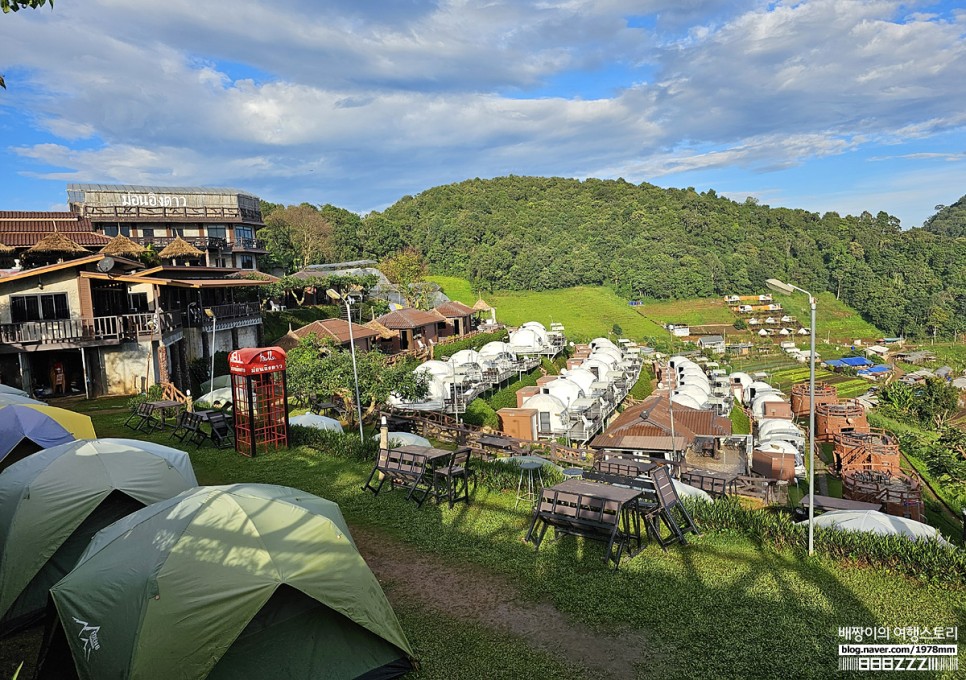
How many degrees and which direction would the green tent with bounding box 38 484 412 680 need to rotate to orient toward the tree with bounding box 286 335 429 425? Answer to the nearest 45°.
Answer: approximately 135° to its left

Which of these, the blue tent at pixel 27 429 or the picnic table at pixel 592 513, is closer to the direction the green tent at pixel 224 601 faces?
the picnic table

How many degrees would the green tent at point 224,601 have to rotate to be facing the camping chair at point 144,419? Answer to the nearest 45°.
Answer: approximately 135° to its left

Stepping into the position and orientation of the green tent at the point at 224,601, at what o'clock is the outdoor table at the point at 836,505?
The outdoor table is roughly at 10 o'clock from the green tent.

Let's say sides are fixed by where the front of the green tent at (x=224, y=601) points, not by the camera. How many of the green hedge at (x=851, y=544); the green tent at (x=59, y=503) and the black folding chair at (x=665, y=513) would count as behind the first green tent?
1

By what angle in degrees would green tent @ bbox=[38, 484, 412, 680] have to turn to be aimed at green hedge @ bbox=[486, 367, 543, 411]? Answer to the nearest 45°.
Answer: approximately 90° to its left

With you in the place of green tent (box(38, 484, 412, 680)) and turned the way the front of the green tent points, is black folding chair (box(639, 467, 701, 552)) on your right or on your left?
on your left

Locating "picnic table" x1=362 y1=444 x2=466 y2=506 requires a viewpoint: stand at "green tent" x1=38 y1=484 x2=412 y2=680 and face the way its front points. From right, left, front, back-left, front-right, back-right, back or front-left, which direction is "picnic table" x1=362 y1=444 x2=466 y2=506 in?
left

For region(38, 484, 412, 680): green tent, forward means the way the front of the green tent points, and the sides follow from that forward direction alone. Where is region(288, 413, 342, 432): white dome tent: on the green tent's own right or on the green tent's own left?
on the green tent's own left

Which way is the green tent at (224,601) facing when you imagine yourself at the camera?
facing the viewer and to the right of the viewer

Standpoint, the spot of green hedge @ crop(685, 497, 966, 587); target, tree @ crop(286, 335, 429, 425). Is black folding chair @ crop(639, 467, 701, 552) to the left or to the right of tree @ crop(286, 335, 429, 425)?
left
